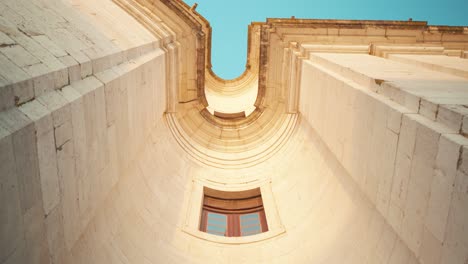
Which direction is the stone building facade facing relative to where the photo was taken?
toward the camera
